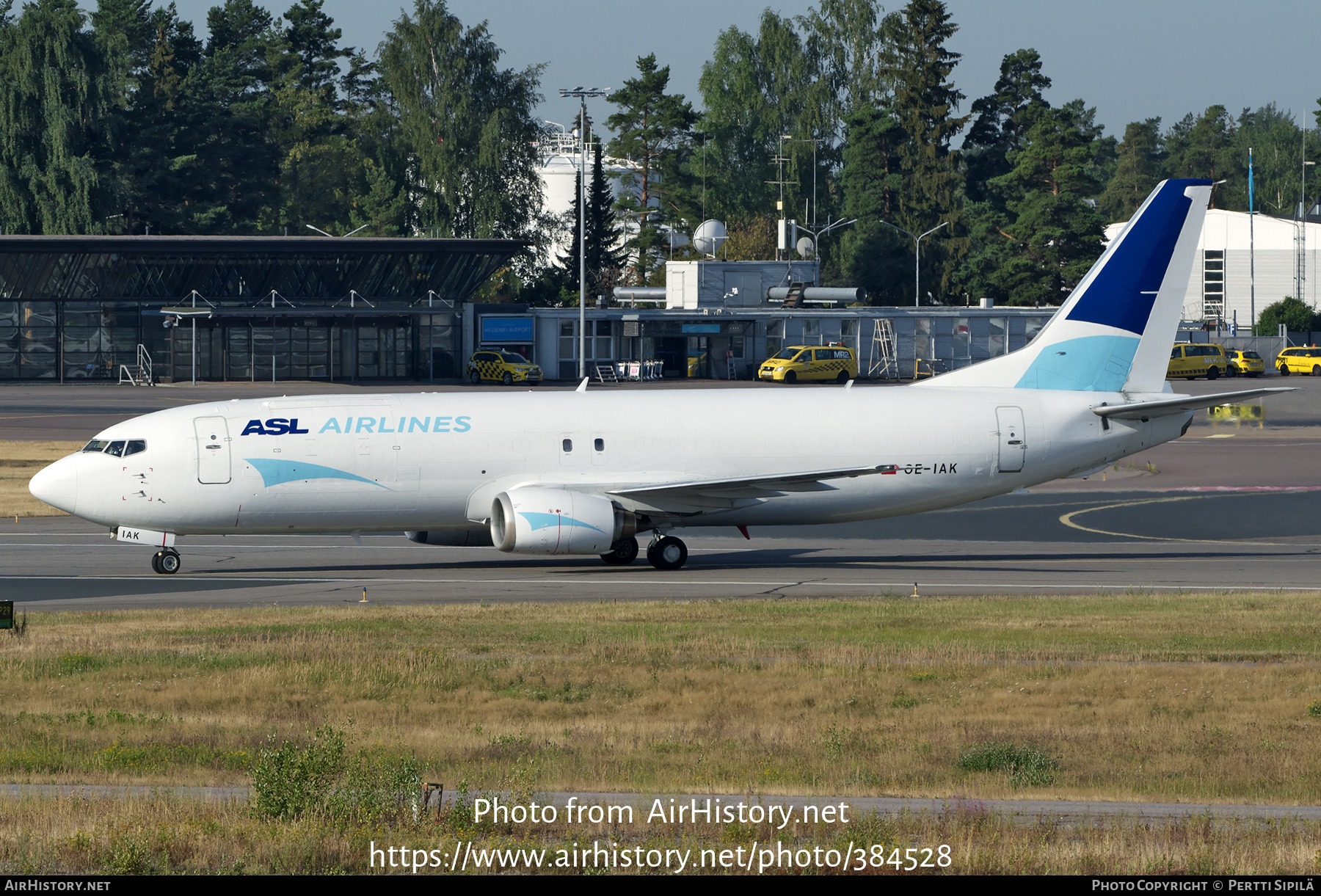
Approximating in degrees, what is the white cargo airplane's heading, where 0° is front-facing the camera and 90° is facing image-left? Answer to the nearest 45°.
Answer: approximately 90°
